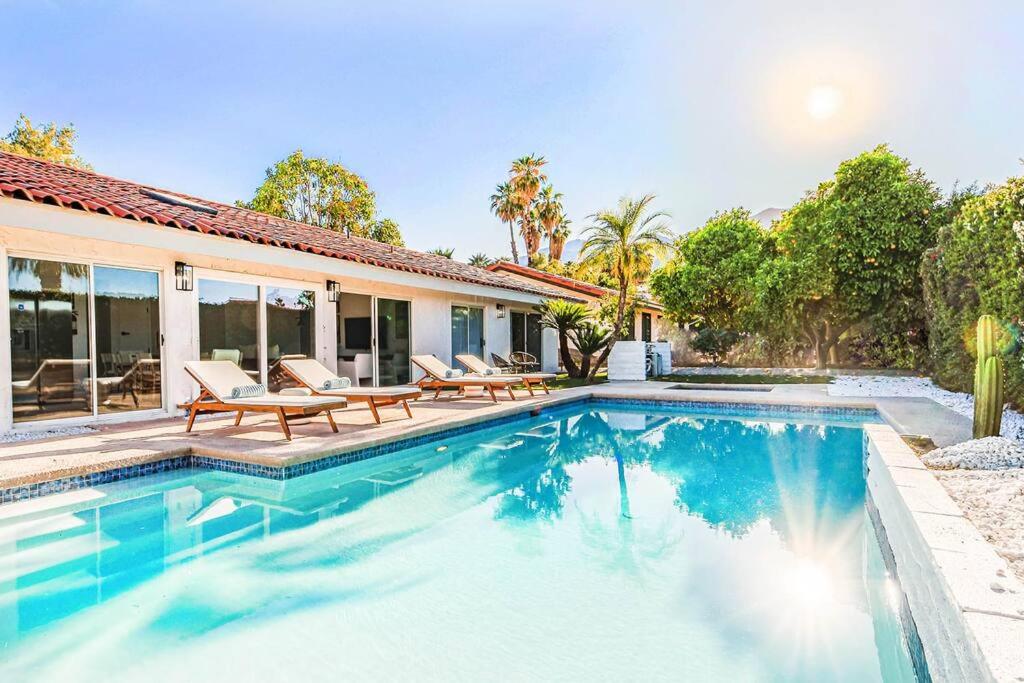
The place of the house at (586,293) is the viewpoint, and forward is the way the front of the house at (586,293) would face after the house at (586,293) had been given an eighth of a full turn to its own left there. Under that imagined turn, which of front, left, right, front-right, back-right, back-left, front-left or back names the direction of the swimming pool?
right

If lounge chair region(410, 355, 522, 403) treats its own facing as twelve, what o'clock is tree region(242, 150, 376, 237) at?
The tree is roughly at 7 o'clock from the lounge chair.

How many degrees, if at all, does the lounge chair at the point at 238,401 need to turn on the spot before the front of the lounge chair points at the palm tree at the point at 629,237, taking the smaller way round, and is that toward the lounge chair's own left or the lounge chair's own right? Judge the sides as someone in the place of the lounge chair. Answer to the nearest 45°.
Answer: approximately 90° to the lounge chair's own left

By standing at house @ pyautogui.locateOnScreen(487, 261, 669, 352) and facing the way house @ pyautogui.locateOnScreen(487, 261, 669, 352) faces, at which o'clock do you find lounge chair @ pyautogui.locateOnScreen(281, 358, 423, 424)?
The lounge chair is roughly at 2 o'clock from the house.

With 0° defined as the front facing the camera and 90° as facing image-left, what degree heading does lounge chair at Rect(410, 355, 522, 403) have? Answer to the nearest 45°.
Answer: approximately 315°

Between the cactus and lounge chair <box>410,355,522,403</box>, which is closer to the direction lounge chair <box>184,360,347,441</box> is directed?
the cactus

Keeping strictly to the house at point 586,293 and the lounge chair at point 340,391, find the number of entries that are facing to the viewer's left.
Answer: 0
